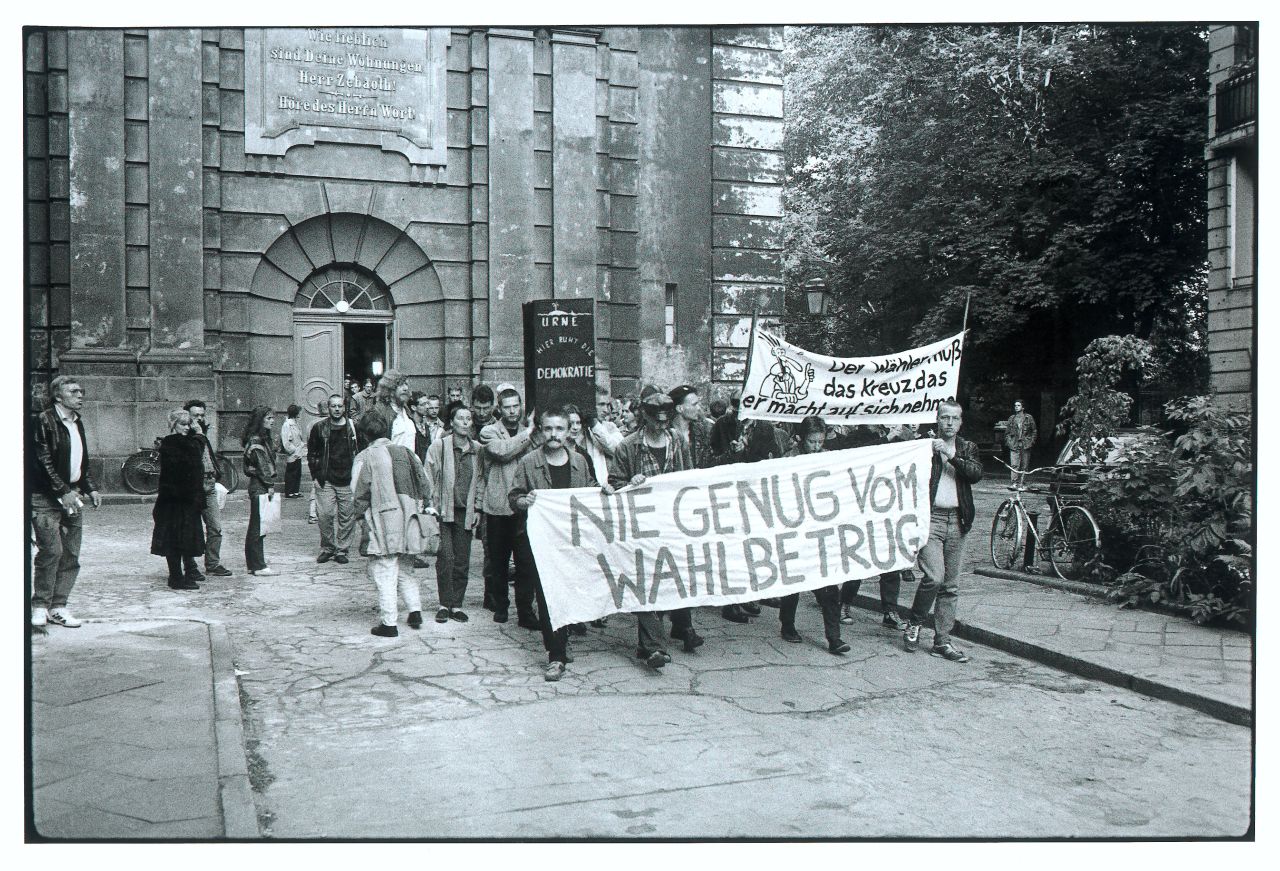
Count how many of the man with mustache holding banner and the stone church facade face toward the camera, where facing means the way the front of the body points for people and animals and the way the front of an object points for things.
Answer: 2

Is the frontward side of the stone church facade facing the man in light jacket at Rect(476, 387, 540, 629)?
yes

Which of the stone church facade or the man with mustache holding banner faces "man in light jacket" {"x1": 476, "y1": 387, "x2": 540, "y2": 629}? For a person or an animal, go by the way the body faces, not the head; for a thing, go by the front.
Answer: the stone church facade

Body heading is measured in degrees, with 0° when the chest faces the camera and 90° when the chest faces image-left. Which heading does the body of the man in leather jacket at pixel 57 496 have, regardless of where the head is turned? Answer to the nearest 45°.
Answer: approximately 315°

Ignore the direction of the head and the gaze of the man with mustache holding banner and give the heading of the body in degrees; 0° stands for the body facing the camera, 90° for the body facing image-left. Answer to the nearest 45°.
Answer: approximately 0°

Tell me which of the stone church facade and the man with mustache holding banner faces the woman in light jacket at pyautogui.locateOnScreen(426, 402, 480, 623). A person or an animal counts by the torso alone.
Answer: the stone church facade

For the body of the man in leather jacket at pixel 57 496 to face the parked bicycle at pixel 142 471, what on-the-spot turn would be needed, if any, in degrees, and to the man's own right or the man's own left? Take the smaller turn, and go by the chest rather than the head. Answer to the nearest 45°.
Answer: approximately 135° to the man's own left
